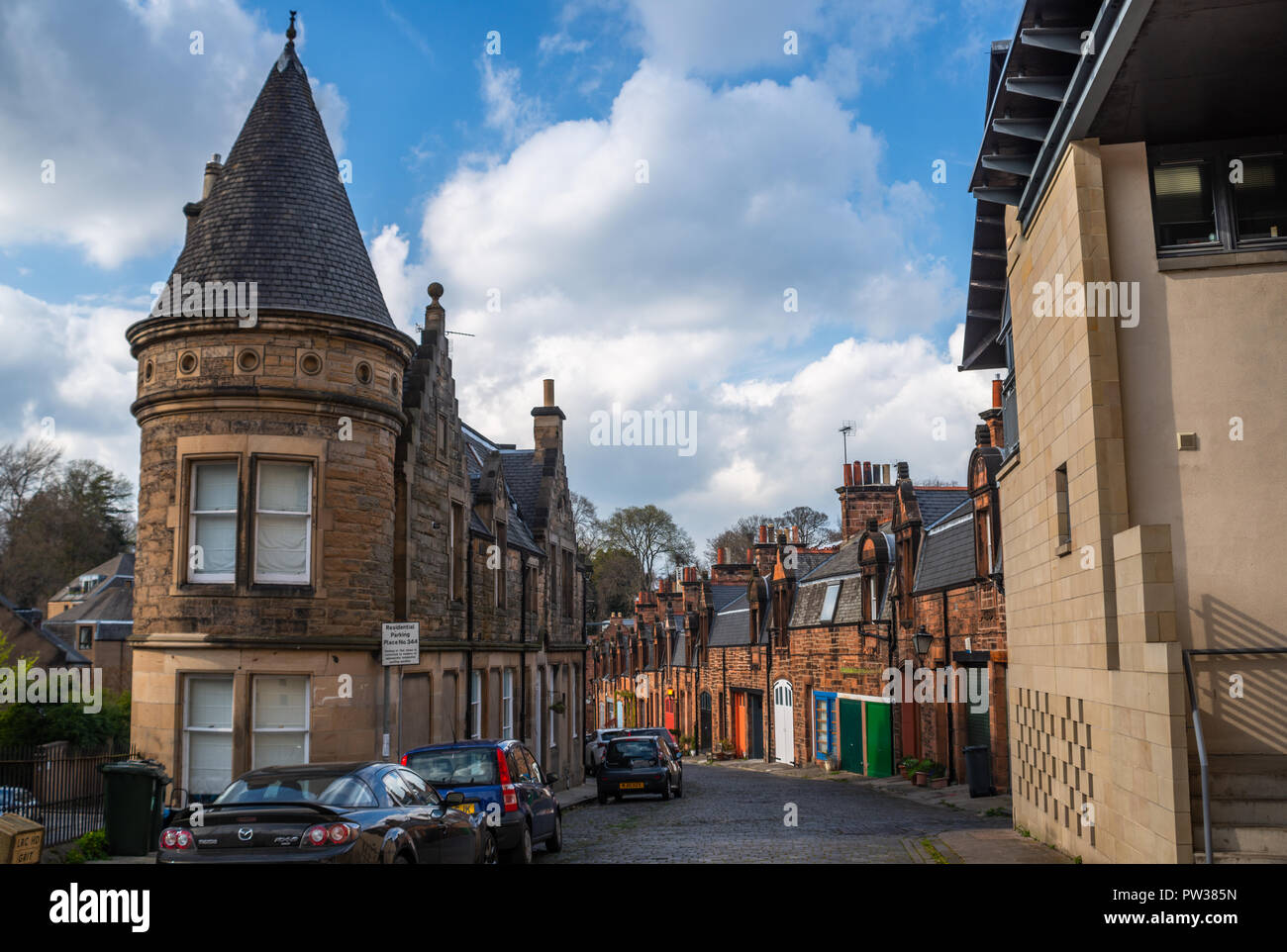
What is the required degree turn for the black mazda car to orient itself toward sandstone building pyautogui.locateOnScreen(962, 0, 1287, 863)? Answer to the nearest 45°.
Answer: approximately 45° to its right

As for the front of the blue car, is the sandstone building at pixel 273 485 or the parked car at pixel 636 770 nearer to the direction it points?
the parked car

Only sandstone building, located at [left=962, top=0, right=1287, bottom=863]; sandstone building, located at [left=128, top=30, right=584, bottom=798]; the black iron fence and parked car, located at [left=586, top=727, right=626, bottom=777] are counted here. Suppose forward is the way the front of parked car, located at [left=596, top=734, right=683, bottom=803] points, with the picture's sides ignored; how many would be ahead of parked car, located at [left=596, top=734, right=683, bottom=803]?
1

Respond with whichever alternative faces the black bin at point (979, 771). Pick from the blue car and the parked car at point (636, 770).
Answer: the blue car

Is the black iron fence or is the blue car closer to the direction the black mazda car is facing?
the blue car

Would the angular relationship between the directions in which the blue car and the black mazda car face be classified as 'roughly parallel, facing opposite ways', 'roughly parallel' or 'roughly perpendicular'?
roughly parallel

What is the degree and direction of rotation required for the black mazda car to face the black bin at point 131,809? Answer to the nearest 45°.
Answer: approximately 45° to its left

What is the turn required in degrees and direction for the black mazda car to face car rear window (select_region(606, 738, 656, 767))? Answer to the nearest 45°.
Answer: approximately 45° to its left

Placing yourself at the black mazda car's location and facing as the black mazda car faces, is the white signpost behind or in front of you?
in front

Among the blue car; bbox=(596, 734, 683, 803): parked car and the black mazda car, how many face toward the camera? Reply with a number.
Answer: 0

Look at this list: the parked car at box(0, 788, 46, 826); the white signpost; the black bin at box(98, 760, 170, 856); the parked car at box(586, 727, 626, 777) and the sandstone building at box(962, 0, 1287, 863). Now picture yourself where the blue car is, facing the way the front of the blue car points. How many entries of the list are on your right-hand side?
1

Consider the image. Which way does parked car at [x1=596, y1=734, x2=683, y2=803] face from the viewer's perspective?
away from the camera

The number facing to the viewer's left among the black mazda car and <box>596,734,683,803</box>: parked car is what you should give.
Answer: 0

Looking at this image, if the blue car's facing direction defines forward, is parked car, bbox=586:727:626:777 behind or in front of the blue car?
in front

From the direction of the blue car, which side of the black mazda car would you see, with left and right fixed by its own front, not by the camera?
front

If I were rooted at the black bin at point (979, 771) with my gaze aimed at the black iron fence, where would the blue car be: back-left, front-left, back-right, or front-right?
front-left

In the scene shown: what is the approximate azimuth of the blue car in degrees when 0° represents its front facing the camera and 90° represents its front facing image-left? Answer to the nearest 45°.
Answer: approximately 225°
